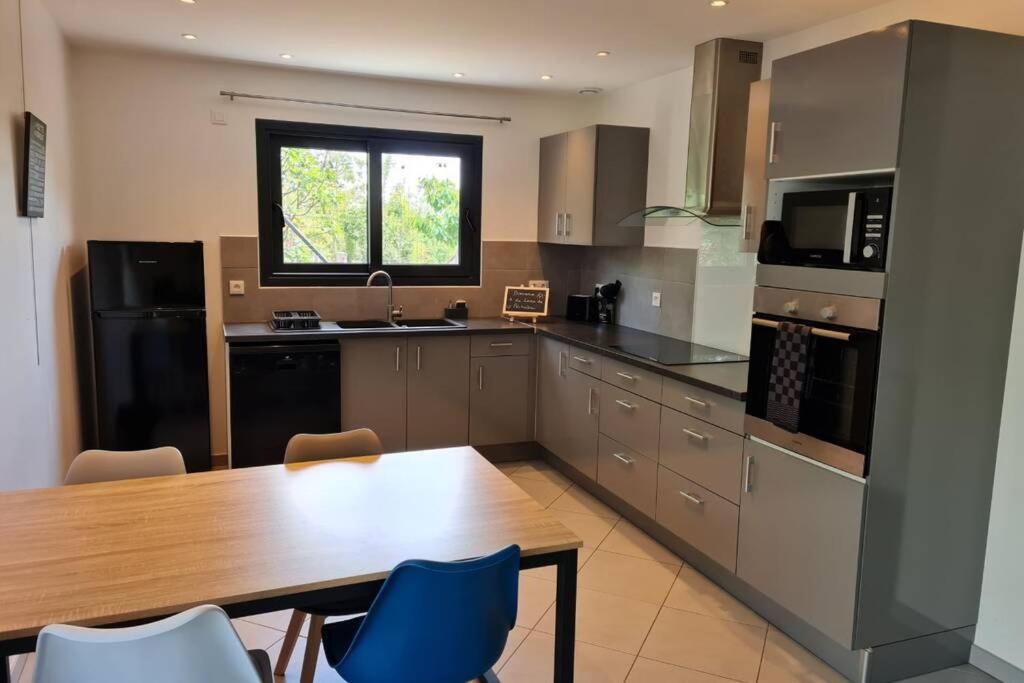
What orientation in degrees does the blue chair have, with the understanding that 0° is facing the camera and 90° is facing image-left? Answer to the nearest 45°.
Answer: approximately 135°

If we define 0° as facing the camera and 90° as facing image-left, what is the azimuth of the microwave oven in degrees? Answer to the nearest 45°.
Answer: approximately 45°

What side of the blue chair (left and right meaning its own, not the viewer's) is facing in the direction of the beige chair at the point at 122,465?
front

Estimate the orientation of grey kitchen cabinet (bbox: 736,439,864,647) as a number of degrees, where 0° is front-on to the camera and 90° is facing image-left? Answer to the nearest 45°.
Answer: approximately 45°

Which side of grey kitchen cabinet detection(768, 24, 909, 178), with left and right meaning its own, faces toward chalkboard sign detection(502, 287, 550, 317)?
right

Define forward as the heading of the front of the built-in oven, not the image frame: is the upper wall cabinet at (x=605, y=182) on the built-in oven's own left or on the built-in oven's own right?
on the built-in oven's own right

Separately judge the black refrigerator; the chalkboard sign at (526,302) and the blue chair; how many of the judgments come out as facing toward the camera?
2

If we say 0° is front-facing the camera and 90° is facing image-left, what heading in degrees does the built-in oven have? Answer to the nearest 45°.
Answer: approximately 45°

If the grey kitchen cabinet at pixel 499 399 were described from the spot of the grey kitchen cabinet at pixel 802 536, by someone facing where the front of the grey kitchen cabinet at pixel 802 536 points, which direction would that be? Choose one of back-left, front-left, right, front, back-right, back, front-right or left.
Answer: right

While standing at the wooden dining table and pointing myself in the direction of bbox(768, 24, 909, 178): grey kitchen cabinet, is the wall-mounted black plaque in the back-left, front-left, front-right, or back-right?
back-left

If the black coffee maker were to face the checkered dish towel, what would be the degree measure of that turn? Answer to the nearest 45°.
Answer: approximately 45° to its left

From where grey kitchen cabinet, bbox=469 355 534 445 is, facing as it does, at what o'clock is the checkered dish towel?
The checkered dish towel is roughly at 11 o'clock from the grey kitchen cabinet.

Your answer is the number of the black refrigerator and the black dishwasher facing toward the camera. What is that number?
2
